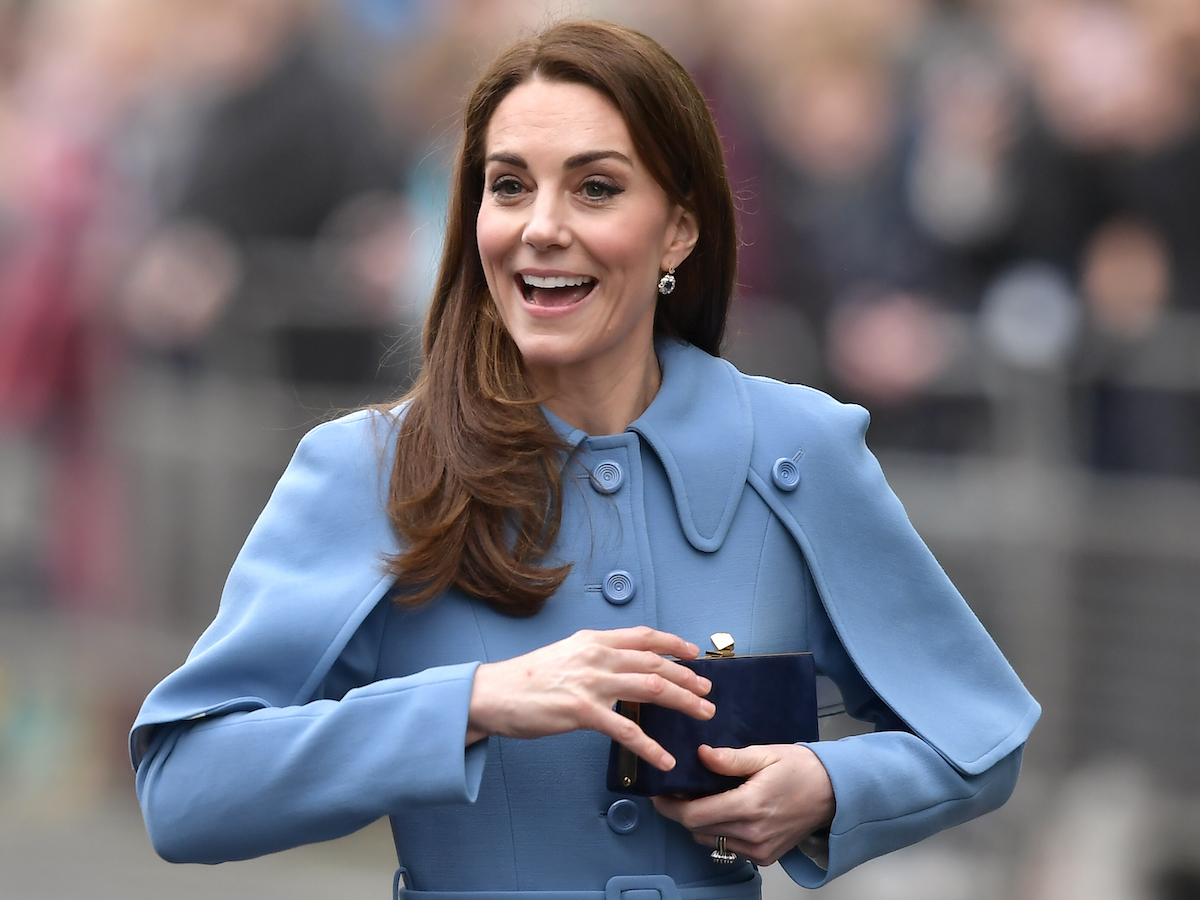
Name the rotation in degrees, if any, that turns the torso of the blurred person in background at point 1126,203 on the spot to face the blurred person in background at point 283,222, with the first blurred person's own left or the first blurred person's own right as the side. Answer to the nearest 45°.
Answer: approximately 90° to the first blurred person's own right

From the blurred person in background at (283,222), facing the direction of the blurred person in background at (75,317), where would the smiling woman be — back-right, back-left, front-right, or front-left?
back-left

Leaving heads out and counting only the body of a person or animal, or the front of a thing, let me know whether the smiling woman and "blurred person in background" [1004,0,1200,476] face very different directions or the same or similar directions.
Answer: same or similar directions

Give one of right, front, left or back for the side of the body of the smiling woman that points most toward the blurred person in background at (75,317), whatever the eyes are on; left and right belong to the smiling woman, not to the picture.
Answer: back

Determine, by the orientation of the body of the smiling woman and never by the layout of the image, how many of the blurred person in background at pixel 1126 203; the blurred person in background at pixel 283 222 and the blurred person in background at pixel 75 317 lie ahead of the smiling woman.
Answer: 0

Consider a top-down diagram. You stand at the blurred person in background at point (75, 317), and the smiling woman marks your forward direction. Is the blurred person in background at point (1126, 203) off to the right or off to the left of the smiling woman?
left

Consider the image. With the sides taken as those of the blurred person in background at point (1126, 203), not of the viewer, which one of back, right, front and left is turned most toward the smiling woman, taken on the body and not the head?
front

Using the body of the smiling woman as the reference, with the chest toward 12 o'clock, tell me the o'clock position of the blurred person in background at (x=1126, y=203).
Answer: The blurred person in background is roughly at 7 o'clock from the smiling woman.

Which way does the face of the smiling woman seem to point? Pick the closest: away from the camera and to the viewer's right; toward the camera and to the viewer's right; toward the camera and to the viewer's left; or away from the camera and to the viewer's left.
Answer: toward the camera and to the viewer's left

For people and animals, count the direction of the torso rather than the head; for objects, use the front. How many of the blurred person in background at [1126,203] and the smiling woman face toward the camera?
2

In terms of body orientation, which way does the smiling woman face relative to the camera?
toward the camera

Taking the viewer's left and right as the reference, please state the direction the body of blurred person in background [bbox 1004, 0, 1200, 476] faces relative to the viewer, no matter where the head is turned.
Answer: facing the viewer
